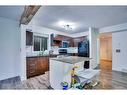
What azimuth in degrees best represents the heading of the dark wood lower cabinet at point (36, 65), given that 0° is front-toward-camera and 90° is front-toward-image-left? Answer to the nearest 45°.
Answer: approximately 315°

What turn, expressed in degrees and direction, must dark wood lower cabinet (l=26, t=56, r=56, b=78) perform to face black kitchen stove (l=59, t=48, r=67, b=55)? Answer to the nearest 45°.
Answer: approximately 90° to its left

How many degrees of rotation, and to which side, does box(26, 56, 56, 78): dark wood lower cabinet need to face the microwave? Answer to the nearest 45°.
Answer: approximately 90° to its left

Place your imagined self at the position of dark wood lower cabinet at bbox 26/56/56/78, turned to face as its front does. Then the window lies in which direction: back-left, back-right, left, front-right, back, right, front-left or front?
back-left

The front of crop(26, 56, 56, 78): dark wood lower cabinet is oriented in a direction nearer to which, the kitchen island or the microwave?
the kitchen island
